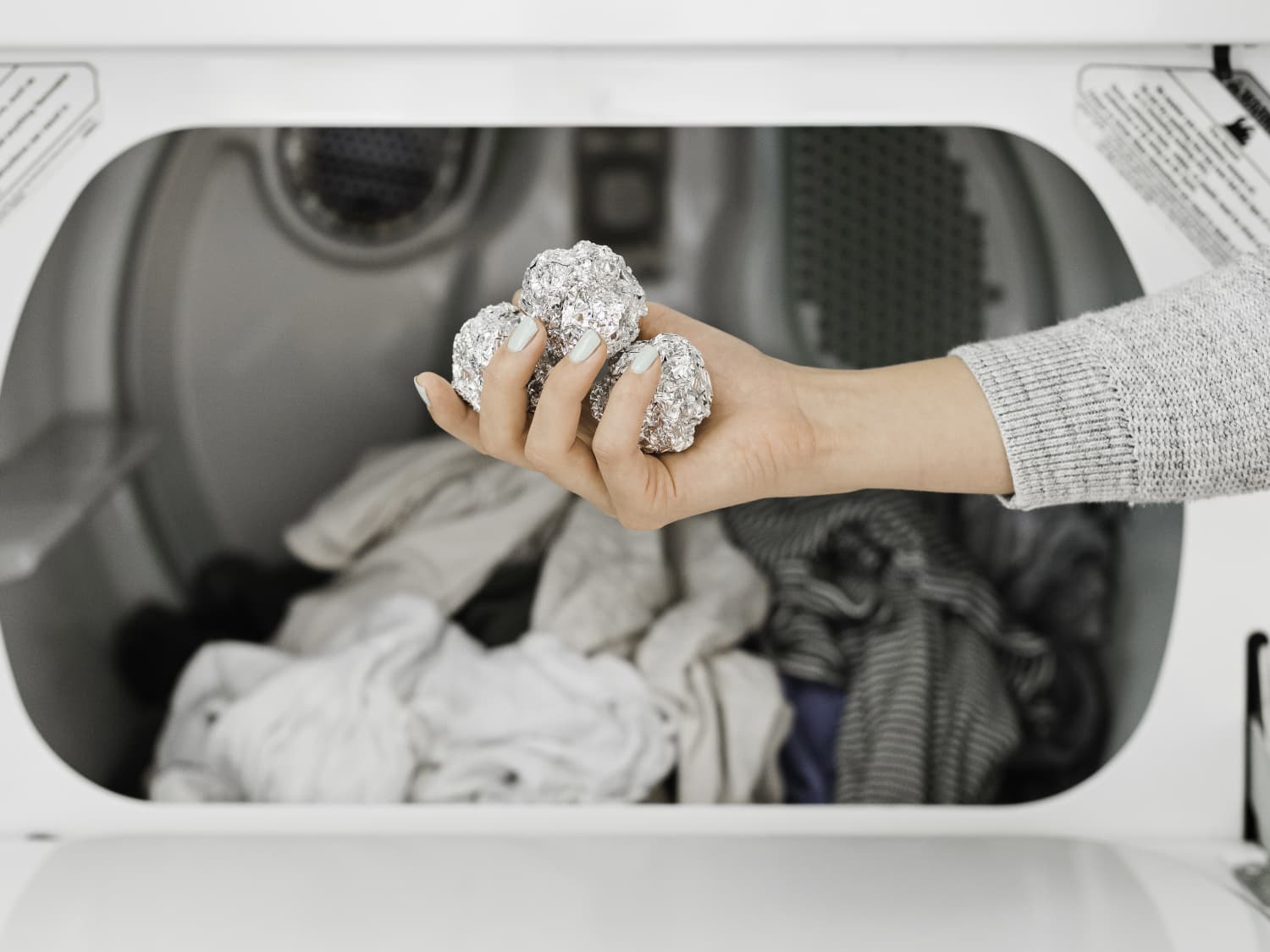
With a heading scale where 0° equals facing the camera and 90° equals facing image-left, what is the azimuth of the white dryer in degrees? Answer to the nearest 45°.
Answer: approximately 0°
